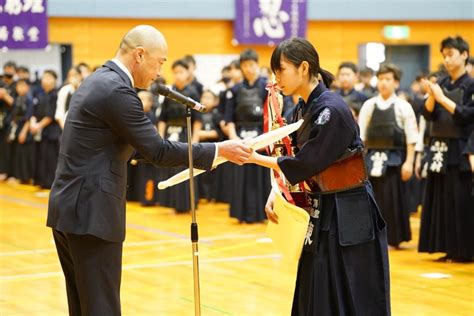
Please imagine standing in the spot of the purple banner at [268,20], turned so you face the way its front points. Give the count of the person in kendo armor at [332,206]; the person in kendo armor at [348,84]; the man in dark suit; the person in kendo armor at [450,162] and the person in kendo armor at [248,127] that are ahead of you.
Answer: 5

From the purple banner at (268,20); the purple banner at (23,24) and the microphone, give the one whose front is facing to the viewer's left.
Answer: the microphone

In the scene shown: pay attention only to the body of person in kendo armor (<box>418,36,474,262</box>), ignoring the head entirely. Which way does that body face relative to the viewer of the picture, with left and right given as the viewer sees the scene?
facing the viewer and to the left of the viewer

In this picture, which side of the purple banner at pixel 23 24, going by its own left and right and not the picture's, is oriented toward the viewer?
front

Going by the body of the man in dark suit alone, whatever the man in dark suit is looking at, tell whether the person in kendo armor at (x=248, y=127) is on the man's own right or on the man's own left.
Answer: on the man's own left

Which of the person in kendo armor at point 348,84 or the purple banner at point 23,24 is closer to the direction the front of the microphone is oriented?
the purple banner

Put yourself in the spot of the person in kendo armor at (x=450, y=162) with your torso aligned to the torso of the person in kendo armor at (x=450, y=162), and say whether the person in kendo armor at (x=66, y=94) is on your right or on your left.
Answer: on your right

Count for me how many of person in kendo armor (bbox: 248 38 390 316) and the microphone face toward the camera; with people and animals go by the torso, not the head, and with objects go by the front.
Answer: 0

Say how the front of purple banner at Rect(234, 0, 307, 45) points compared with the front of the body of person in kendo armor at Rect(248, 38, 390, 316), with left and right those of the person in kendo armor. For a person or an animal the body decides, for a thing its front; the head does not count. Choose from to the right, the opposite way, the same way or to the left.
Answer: to the left

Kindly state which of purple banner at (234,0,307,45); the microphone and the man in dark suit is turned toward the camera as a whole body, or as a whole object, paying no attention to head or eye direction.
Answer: the purple banner

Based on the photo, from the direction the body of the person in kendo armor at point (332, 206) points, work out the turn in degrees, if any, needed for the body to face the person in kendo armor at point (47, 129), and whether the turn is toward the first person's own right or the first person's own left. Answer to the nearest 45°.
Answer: approximately 45° to the first person's own right

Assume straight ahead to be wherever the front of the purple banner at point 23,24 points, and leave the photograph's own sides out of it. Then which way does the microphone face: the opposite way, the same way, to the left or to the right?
to the right

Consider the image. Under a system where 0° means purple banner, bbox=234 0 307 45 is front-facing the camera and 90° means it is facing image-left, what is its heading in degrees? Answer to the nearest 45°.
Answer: approximately 0°

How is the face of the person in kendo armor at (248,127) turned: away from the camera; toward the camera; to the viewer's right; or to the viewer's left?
toward the camera

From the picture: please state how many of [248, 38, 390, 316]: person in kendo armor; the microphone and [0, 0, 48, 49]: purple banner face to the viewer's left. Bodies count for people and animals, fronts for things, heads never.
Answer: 2

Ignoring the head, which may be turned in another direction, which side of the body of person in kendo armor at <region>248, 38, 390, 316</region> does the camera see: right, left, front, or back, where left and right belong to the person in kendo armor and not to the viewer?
left

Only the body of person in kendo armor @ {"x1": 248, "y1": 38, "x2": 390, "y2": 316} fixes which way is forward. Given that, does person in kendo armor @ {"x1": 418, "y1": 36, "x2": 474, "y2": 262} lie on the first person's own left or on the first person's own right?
on the first person's own right

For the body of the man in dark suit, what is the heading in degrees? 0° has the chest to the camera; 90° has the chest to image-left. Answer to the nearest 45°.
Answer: approximately 270°

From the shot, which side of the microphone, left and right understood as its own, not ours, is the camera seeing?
left

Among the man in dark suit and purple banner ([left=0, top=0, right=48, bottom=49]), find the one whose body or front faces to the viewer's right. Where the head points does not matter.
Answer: the man in dark suit
